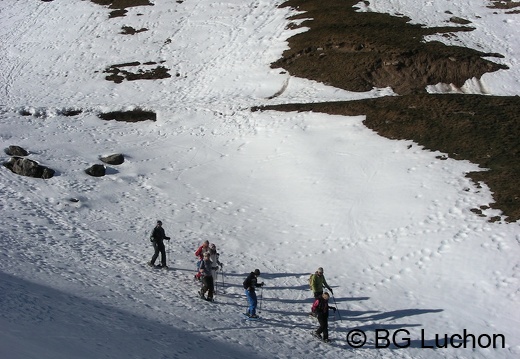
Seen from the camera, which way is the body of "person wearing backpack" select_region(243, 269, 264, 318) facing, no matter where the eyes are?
to the viewer's right

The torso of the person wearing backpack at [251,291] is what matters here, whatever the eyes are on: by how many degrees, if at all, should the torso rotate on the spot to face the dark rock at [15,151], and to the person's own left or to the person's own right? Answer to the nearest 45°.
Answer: approximately 135° to the person's own left

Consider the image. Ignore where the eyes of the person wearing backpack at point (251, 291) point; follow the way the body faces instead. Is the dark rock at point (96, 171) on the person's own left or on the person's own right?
on the person's own left

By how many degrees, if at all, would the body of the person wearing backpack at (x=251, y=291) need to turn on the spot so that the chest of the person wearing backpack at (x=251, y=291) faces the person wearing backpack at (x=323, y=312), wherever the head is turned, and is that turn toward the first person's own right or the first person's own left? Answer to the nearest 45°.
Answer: approximately 45° to the first person's own right

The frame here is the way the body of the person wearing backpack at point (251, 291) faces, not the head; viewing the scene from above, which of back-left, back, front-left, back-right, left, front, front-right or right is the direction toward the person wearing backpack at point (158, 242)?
back-left

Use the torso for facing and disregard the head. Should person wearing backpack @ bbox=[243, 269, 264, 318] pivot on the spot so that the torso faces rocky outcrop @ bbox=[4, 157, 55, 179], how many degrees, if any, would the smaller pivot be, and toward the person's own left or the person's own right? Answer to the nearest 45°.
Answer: approximately 135° to the person's own left

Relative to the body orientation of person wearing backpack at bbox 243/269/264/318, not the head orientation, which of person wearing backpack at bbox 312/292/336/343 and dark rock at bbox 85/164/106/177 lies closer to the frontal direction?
the person wearing backpack
